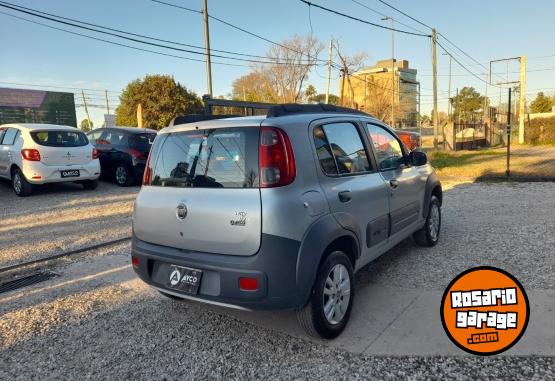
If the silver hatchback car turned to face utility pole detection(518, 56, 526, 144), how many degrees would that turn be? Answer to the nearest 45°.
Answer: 0° — it already faces it

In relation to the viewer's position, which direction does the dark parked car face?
facing away from the viewer and to the left of the viewer

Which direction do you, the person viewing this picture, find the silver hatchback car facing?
facing away from the viewer and to the right of the viewer

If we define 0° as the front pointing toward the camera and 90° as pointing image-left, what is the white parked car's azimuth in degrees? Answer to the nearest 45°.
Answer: approximately 135°

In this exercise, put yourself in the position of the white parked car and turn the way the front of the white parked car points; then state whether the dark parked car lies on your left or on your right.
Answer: on your right

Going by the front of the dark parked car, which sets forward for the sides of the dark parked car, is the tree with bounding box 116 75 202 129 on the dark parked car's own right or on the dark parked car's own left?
on the dark parked car's own right

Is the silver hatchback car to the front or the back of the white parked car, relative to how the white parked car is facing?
to the back

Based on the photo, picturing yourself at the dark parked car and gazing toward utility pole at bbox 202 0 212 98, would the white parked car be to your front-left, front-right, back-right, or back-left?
back-left

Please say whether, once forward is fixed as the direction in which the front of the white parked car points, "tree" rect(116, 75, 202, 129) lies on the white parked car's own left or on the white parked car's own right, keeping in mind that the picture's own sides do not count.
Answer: on the white parked car's own right
